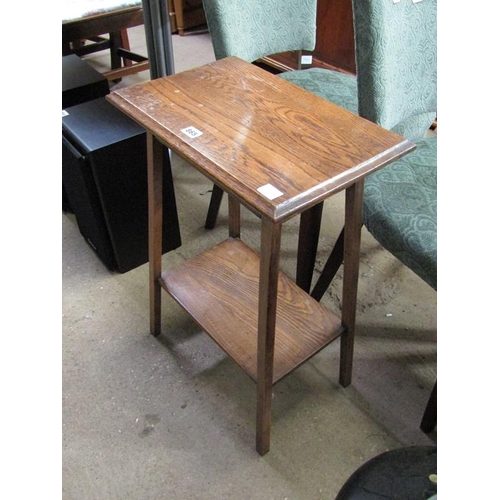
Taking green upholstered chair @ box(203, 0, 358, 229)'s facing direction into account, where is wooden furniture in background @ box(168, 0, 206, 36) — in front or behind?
behind

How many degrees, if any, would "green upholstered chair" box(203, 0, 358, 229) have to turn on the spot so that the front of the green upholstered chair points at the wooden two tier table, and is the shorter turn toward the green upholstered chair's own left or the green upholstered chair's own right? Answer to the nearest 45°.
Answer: approximately 45° to the green upholstered chair's own right

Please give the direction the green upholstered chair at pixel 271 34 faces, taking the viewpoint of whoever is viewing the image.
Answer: facing the viewer and to the right of the viewer

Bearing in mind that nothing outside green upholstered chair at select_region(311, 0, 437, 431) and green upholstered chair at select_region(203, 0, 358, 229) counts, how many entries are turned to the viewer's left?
0

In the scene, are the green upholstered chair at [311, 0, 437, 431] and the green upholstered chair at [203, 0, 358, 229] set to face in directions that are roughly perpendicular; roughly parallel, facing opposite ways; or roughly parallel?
roughly parallel

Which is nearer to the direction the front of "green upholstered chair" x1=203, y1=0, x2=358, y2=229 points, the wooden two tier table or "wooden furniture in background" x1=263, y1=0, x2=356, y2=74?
the wooden two tier table
